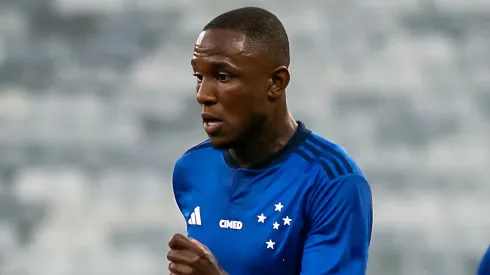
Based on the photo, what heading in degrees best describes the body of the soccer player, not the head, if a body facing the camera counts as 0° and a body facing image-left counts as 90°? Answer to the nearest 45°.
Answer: approximately 45°

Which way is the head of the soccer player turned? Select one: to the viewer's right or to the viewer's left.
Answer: to the viewer's left
